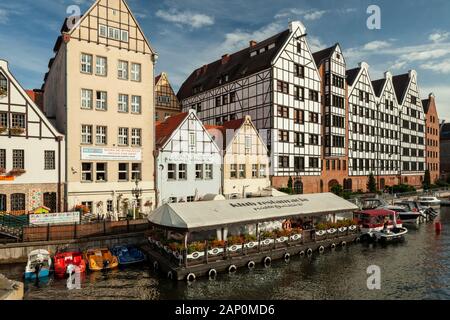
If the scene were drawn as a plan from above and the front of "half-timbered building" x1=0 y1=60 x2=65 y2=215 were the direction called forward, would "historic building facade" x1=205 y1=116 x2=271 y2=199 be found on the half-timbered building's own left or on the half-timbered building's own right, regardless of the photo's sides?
on the half-timbered building's own left

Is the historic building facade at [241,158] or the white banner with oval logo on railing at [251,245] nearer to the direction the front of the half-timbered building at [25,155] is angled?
the white banner with oval logo on railing

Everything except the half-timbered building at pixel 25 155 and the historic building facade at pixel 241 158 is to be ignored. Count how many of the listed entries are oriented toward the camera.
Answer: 2

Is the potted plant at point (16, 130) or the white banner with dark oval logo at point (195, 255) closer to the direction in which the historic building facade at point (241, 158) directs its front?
the white banner with dark oval logo

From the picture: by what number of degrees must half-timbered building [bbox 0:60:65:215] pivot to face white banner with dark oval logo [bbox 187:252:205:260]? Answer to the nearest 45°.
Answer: approximately 45° to its left

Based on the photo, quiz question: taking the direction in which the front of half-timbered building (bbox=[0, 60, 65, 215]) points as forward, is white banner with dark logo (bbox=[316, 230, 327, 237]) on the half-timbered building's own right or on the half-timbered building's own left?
on the half-timbered building's own left

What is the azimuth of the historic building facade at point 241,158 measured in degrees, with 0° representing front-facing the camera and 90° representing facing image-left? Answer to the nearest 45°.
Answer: approximately 0°

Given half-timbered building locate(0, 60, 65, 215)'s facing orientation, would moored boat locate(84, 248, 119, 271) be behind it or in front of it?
in front

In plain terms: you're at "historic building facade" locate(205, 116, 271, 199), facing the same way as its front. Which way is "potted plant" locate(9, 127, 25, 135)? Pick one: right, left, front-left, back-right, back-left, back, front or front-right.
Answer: front-right

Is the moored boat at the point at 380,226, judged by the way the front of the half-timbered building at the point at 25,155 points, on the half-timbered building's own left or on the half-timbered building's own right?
on the half-timbered building's own left

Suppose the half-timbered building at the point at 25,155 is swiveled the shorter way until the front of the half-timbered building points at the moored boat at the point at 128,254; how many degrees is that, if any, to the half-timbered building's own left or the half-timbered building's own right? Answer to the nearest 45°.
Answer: approximately 45° to the half-timbered building's own left

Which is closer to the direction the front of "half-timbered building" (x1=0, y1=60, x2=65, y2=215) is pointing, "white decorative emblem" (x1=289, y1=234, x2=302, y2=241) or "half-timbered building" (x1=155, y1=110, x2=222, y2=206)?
the white decorative emblem

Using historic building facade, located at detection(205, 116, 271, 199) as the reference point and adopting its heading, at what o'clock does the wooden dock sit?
The wooden dock is roughly at 12 o'clock from the historic building facade.

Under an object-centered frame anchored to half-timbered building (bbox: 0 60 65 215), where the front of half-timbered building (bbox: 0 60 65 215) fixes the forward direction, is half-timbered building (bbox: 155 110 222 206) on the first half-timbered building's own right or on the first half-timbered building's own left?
on the first half-timbered building's own left
